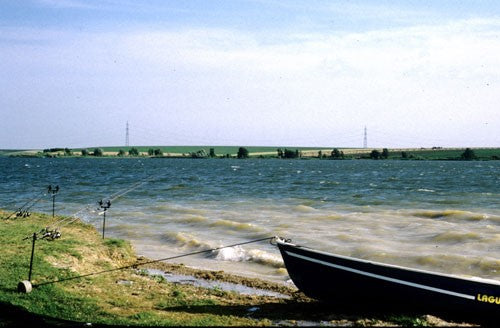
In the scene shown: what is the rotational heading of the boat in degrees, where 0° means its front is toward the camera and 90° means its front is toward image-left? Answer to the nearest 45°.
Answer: approximately 90°
